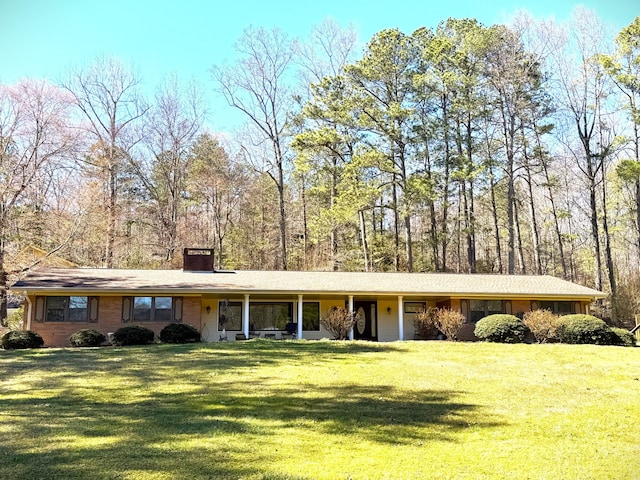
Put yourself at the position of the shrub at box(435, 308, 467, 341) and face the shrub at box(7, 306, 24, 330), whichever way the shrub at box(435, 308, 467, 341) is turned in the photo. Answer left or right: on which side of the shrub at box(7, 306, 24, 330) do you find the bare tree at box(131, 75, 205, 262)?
right

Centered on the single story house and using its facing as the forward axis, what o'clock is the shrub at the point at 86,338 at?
The shrub is roughly at 2 o'clock from the single story house.

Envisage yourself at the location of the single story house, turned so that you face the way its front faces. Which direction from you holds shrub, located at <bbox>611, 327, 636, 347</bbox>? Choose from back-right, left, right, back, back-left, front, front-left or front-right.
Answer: left

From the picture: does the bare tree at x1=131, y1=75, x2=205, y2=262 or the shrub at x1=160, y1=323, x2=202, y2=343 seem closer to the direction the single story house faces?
the shrub

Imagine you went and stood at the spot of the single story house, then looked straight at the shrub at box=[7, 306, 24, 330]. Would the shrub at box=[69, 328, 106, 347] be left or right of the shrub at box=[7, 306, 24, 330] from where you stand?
left

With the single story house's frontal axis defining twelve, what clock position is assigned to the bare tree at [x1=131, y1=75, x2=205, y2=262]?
The bare tree is roughly at 5 o'clock from the single story house.

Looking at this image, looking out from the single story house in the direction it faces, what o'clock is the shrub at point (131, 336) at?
The shrub is roughly at 2 o'clock from the single story house.

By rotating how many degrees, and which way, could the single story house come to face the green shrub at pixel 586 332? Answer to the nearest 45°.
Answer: approximately 90° to its left

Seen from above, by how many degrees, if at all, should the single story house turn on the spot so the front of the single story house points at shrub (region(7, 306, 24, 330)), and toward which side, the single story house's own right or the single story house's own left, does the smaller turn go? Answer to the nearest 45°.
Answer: approximately 90° to the single story house's own right

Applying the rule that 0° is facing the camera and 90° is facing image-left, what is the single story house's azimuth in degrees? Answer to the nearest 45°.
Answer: approximately 0°

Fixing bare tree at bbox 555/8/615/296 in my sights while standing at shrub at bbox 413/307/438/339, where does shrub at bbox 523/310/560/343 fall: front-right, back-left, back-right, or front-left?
front-right

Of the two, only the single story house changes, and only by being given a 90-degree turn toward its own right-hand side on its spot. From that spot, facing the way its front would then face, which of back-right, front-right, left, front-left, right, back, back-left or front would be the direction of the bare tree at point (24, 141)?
front

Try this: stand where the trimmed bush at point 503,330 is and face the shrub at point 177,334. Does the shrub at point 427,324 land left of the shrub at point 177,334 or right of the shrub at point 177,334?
right
